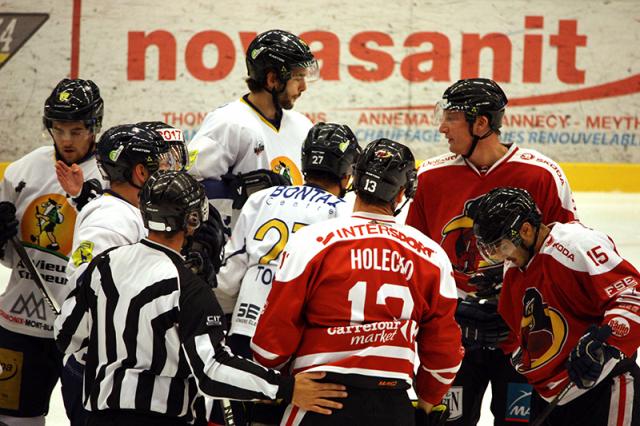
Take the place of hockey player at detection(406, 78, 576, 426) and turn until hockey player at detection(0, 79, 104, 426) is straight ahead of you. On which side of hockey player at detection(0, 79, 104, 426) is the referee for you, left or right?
left

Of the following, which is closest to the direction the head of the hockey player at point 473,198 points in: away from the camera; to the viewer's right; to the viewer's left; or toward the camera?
to the viewer's left

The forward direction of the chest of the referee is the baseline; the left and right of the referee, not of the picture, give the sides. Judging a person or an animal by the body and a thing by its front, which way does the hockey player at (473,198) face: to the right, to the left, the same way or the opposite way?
the opposite way

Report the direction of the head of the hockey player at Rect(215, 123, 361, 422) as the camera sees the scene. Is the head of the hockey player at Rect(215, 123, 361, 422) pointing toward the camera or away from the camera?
away from the camera

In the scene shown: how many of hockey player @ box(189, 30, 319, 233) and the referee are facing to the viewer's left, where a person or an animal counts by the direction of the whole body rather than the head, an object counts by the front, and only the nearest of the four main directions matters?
0

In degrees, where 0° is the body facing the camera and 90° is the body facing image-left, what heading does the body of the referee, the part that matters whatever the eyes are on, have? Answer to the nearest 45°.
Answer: approximately 225°

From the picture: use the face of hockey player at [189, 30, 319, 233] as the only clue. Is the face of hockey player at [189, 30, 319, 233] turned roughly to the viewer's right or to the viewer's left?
to the viewer's right

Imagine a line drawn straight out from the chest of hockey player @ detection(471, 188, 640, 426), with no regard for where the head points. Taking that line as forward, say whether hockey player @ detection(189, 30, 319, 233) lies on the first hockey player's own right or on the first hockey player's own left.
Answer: on the first hockey player's own right

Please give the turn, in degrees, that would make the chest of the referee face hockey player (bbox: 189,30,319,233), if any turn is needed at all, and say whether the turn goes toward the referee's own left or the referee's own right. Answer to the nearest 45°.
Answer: approximately 45° to the referee's own left
